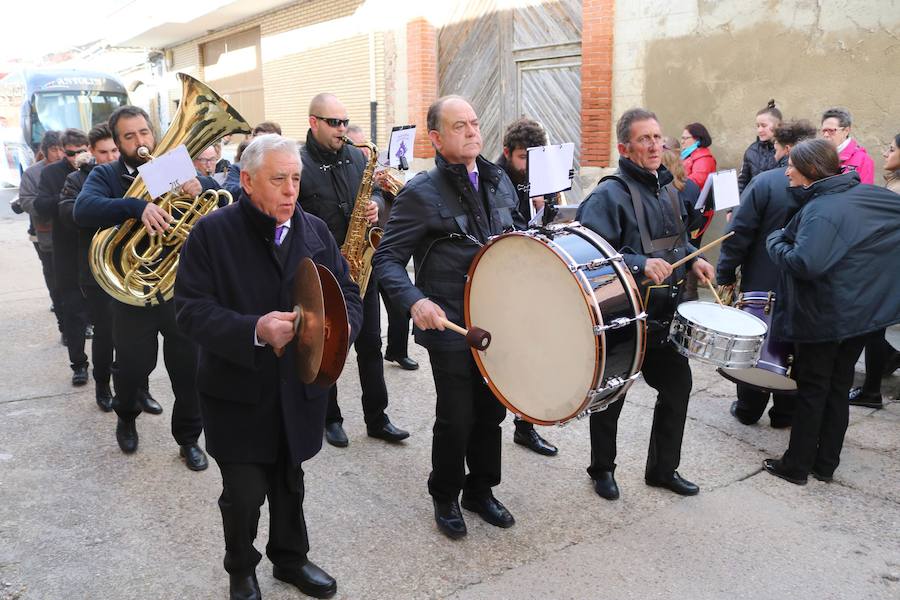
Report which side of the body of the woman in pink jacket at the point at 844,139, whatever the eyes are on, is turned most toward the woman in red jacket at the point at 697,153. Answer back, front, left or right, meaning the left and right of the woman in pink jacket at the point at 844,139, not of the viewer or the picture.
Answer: right

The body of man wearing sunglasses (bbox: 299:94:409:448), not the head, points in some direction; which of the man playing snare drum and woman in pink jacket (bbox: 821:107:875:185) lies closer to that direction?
the man playing snare drum

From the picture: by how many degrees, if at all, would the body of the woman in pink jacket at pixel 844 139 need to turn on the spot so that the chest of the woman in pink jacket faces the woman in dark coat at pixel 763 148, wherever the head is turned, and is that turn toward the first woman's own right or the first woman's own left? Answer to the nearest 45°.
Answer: approximately 90° to the first woman's own right

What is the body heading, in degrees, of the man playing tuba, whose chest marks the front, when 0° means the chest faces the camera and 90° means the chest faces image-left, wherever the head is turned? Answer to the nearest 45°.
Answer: approximately 315°

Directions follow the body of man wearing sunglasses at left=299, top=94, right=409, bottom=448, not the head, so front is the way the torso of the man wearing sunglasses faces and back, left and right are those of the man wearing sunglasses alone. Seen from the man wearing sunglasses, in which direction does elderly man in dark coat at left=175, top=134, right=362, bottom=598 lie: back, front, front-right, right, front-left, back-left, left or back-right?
front-right

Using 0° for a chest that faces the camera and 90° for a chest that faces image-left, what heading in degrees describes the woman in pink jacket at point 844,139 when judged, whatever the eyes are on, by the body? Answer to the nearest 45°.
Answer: approximately 45°

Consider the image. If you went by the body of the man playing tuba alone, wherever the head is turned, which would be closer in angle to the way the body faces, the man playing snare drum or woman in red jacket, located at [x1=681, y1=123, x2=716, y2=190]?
the man playing snare drum

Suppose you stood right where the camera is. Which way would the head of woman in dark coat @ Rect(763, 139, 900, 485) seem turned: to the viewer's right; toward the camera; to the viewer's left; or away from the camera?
to the viewer's left

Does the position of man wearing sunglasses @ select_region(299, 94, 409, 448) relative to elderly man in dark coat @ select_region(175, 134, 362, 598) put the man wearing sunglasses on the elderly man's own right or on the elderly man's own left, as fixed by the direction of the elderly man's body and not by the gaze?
on the elderly man's own left

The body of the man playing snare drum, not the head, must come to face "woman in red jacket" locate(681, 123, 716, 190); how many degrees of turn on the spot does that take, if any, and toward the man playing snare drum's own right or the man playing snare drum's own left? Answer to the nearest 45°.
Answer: approximately 135° to the man playing snare drum's own left

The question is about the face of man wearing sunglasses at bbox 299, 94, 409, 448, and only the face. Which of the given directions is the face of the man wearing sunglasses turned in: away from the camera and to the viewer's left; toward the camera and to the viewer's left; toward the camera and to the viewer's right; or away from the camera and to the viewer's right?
toward the camera and to the viewer's right
